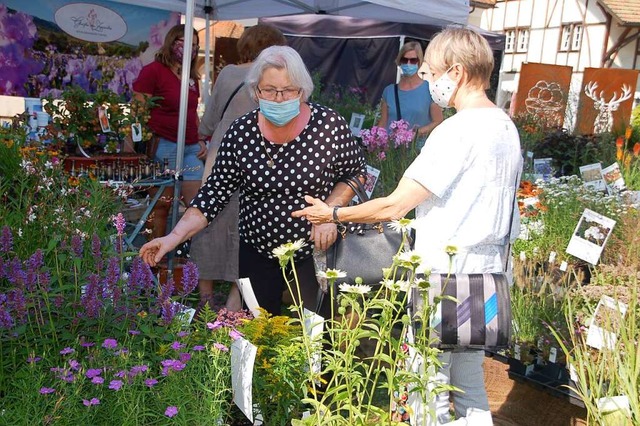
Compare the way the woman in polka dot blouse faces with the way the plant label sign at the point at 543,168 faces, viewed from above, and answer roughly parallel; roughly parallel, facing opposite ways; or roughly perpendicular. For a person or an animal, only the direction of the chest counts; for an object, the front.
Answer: roughly parallel

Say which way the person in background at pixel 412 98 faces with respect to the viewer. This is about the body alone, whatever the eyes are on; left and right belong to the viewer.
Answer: facing the viewer

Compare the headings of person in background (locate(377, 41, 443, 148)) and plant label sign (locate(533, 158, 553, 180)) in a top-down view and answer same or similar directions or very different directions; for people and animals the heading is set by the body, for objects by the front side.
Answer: same or similar directions

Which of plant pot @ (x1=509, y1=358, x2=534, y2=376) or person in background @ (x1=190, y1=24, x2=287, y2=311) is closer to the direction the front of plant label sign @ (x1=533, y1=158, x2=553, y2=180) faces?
the plant pot

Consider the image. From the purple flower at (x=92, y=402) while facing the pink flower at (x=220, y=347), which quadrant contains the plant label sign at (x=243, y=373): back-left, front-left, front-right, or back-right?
front-right

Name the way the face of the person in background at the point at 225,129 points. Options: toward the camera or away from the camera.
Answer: away from the camera

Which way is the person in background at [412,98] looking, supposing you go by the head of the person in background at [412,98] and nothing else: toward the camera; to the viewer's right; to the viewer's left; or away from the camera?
toward the camera

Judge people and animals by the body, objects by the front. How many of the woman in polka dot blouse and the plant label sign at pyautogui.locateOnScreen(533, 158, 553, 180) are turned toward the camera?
2

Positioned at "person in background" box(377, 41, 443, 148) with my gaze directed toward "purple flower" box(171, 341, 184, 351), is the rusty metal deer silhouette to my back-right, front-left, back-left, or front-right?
back-left

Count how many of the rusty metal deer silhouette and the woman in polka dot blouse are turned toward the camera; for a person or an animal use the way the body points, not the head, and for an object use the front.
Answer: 2

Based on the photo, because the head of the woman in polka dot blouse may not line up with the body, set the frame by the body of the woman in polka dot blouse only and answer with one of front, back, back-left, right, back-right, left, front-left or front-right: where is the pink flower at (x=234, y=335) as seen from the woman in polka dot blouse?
front

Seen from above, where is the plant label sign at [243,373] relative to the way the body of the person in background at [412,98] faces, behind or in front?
in front

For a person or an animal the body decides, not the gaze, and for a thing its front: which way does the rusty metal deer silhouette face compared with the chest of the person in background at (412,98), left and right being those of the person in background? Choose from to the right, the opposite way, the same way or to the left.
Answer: the same way

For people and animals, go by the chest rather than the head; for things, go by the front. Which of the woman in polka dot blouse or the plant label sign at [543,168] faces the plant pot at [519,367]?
the plant label sign

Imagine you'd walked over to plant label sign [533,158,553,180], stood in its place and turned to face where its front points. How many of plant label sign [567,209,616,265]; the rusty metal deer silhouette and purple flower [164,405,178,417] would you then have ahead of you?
2

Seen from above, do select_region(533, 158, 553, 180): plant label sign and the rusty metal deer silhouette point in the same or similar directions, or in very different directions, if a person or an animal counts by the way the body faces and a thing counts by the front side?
same or similar directions

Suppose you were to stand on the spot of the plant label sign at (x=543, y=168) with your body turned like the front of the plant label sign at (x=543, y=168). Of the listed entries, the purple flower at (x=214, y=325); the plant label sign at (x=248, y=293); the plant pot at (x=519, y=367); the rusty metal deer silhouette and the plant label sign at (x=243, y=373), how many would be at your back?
1

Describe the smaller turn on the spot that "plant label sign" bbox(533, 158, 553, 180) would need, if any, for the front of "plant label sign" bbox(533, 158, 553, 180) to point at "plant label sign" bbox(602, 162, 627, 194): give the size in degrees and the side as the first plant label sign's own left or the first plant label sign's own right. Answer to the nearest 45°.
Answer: approximately 45° to the first plant label sign's own left

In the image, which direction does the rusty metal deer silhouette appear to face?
toward the camera

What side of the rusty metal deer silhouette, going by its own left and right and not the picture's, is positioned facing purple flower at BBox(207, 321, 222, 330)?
front
